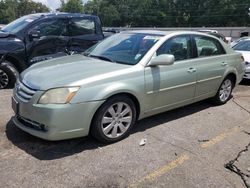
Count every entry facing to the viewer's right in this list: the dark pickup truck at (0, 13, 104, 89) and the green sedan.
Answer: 0

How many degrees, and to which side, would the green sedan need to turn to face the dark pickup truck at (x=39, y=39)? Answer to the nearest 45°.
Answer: approximately 90° to its right

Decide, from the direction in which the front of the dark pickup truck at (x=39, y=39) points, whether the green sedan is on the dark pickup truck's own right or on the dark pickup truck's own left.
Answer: on the dark pickup truck's own left

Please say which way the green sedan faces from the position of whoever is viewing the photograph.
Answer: facing the viewer and to the left of the viewer

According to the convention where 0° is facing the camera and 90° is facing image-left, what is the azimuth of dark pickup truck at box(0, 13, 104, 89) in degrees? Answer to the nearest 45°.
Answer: approximately 45°
